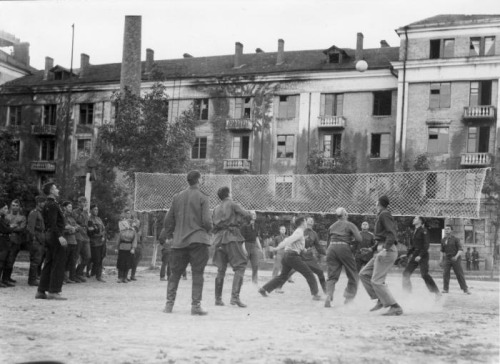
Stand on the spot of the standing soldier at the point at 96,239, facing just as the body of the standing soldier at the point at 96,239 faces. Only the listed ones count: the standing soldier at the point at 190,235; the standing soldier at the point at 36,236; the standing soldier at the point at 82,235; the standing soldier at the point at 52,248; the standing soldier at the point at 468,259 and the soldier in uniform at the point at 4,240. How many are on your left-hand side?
1

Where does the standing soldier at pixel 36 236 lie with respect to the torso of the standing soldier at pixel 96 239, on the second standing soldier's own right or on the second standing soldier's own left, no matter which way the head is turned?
on the second standing soldier's own right

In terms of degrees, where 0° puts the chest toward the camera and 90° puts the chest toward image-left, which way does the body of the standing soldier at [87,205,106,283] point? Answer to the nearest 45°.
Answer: approximately 315°

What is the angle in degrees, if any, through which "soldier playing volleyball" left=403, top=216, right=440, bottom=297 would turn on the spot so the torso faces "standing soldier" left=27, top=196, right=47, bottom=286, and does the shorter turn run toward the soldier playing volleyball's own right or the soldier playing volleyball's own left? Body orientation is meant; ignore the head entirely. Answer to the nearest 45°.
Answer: approximately 45° to the soldier playing volleyball's own right

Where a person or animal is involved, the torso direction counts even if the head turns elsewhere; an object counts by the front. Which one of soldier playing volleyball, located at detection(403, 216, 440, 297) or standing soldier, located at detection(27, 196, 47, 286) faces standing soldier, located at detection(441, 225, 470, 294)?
standing soldier, located at detection(27, 196, 47, 286)

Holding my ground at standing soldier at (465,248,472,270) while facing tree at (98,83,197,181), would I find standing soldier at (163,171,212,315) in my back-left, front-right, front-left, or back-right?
front-left

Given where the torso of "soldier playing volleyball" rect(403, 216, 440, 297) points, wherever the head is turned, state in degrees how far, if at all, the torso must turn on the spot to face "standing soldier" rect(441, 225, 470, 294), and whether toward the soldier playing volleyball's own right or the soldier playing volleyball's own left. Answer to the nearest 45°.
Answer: approximately 135° to the soldier playing volleyball's own right

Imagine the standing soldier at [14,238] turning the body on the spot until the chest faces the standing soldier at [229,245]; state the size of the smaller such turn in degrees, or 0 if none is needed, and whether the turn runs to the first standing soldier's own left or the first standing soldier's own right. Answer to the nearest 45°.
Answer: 0° — they already face them

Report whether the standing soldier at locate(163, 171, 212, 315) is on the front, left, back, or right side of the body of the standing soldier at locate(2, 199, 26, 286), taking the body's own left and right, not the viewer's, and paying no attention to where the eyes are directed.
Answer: front

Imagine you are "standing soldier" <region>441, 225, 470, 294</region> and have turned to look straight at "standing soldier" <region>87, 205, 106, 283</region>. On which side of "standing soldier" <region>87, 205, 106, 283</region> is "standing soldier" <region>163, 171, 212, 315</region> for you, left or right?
left

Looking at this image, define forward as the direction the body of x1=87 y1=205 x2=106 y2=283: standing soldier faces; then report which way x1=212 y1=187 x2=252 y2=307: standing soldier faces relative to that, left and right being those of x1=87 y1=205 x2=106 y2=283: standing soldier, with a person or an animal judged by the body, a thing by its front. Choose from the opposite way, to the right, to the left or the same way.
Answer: to the left

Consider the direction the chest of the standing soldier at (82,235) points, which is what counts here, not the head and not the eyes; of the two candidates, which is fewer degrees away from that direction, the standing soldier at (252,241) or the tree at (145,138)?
the standing soldier

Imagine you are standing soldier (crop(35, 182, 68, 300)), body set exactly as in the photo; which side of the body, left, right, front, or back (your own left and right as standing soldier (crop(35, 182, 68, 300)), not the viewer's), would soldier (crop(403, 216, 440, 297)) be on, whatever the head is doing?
front

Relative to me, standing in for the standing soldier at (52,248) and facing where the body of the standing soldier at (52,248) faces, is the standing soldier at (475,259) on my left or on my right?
on my left

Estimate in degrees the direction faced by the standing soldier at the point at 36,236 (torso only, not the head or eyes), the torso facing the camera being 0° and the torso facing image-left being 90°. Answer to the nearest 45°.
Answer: approximately 270°

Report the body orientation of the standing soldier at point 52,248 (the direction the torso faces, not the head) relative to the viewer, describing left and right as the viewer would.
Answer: facing to the right of the viewer
